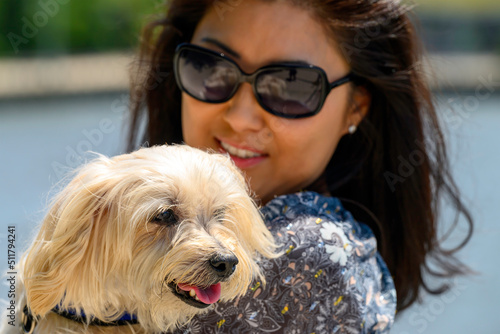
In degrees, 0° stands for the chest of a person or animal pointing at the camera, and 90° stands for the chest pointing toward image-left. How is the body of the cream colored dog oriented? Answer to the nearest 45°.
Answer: approximately 315°

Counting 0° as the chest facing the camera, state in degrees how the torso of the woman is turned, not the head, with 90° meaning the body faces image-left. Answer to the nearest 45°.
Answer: approximately 45°

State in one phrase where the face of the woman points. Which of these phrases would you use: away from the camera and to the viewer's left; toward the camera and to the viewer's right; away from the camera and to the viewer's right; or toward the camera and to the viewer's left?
toward the camera and to the viewer's left
